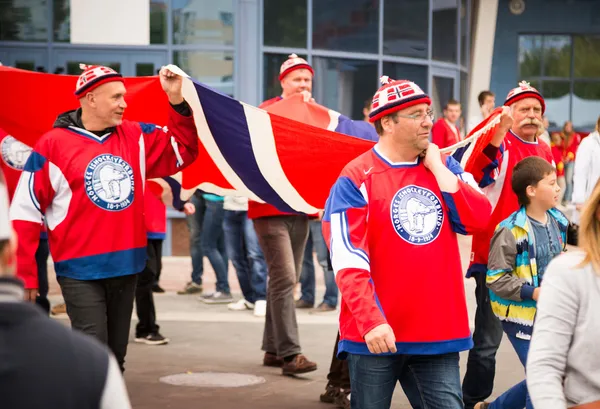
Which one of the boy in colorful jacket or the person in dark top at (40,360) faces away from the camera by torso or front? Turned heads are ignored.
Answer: the person in dark top

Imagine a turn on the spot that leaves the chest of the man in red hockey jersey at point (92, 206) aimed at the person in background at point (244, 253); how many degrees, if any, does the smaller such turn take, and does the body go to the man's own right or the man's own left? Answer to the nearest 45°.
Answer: approximately 135° to the man's own left

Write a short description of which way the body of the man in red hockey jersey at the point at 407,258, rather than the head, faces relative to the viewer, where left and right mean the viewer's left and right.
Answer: facing the viewer and to the right of the viewer

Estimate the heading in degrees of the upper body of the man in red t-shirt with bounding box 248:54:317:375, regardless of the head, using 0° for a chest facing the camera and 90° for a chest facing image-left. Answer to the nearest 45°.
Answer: approximately 315°

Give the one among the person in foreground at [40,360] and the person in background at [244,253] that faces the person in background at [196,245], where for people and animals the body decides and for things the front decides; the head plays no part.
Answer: the person in foreground at [40,360]

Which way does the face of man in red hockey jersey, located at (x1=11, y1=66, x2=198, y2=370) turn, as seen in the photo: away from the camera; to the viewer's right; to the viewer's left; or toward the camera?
to the viewer's right

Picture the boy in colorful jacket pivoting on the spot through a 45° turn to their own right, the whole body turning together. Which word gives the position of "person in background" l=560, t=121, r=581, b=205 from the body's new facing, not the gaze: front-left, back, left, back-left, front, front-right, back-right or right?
back

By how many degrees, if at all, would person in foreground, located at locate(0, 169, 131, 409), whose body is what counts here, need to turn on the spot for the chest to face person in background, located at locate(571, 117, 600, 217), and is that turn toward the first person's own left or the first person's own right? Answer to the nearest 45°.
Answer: approximately 45° to the first person's own right

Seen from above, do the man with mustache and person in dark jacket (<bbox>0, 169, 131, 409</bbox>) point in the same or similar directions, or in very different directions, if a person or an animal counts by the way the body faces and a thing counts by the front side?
very different directions

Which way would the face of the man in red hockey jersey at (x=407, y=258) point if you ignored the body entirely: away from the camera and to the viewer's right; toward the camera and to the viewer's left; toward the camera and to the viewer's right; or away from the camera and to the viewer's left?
toward the camera and to the viewer's right

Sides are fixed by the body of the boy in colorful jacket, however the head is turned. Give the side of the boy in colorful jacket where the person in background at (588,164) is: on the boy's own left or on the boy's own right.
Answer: on the boy's own left
